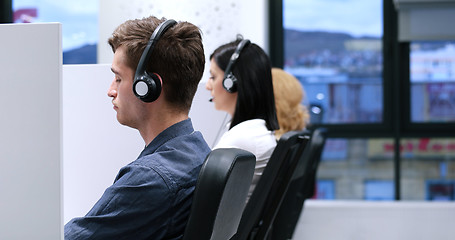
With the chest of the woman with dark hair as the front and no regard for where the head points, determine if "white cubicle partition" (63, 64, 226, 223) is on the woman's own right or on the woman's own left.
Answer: on the woman's own left

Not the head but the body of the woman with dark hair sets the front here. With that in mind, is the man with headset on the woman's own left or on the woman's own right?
on the woman's own left

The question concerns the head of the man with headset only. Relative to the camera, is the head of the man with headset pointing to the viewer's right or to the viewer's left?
to the viewer's left

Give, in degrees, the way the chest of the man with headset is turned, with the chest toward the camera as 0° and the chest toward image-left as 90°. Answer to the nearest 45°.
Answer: approximately 90°

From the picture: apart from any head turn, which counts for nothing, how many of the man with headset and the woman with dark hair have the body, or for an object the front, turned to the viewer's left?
2

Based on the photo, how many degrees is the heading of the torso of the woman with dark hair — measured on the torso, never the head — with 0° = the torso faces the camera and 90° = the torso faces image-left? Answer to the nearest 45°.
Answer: approximately 90°

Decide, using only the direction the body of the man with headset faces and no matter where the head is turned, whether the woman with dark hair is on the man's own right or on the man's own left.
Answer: on the man's own right
